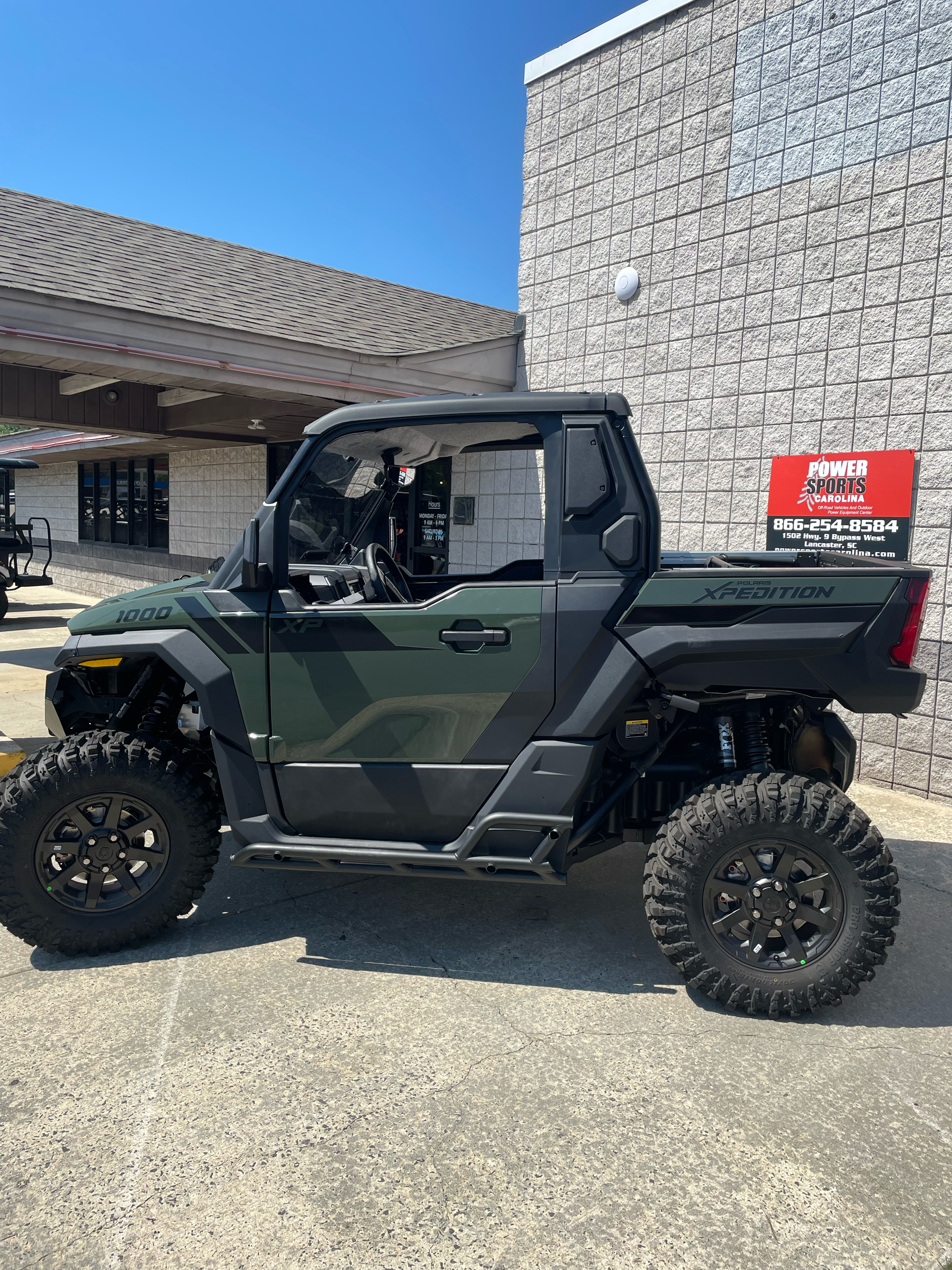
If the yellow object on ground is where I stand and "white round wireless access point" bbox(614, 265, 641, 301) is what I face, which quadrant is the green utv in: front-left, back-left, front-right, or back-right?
front-right

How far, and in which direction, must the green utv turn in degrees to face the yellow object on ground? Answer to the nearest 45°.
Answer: approximately 45° to its right

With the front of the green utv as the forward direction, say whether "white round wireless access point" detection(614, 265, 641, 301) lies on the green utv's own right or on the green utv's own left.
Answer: on the green utv's own right

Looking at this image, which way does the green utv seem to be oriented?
to the viewer's left

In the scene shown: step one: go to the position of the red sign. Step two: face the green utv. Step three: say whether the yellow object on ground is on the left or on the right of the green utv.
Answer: right

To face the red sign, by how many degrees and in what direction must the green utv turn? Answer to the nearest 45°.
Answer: approximately 135° to its right

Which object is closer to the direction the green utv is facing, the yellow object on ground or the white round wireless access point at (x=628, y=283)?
the yellow object on ground

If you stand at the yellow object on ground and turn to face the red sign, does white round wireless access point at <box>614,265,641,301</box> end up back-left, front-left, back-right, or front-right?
front-left

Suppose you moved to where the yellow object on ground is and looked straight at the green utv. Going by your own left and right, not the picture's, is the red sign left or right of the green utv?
left
